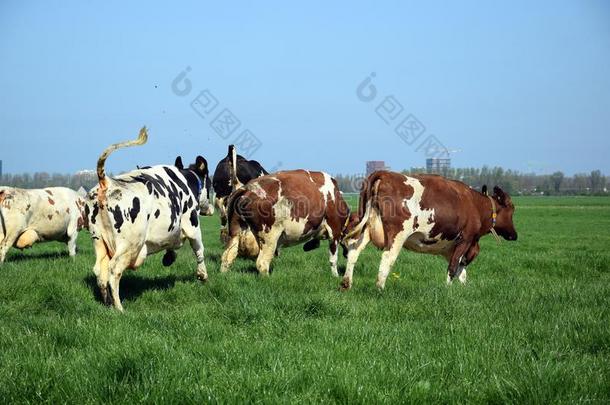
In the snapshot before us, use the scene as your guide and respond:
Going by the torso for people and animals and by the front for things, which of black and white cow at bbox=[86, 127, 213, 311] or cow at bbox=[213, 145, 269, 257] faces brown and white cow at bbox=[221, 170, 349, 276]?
the black and white cow

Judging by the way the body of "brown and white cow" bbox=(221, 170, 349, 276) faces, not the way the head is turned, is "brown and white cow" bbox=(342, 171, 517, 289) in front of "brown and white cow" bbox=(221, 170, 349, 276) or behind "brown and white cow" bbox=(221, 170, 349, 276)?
in front

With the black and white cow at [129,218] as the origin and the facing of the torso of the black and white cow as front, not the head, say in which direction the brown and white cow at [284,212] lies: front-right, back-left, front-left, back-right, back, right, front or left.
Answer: front

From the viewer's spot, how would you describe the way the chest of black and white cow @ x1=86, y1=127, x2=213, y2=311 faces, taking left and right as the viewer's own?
facing away from the viewer and to the right of the viewer

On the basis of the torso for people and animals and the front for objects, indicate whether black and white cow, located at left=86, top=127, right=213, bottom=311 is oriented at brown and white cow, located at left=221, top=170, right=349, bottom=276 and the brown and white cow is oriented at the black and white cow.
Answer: no

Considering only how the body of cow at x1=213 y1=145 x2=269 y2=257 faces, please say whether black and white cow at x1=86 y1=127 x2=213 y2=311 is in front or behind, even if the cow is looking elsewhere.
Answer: behind

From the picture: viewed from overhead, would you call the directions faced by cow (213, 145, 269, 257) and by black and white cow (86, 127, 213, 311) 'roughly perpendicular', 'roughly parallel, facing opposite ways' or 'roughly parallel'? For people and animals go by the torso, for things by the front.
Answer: roughly parallel

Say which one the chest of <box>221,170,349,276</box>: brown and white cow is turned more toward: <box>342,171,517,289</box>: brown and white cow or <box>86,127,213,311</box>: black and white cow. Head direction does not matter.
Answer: the brown and white cow

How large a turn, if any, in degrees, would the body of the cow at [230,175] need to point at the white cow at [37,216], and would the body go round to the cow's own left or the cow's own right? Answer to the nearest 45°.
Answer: approximately 135° to the cow's own left

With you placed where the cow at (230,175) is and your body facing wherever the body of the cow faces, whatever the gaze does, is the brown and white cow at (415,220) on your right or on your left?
on your right

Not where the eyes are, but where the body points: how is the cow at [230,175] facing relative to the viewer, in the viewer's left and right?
facing away from the viewer and to the right of the viewer

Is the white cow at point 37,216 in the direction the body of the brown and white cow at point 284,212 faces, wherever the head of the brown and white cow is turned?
no

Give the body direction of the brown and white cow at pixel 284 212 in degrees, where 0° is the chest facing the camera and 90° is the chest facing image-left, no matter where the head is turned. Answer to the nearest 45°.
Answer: approximately 270°

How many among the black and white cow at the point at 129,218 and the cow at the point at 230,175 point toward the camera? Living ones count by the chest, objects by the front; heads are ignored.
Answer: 0

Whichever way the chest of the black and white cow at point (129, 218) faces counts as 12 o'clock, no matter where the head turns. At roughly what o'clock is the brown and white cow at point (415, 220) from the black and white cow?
The brown and white cow is roughly at 1 o'clock from the black and white cow.

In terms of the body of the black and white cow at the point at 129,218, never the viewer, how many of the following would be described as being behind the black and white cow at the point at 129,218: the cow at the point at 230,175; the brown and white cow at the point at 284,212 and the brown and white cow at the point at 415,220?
0

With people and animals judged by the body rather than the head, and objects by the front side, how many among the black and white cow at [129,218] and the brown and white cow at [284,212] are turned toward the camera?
0
